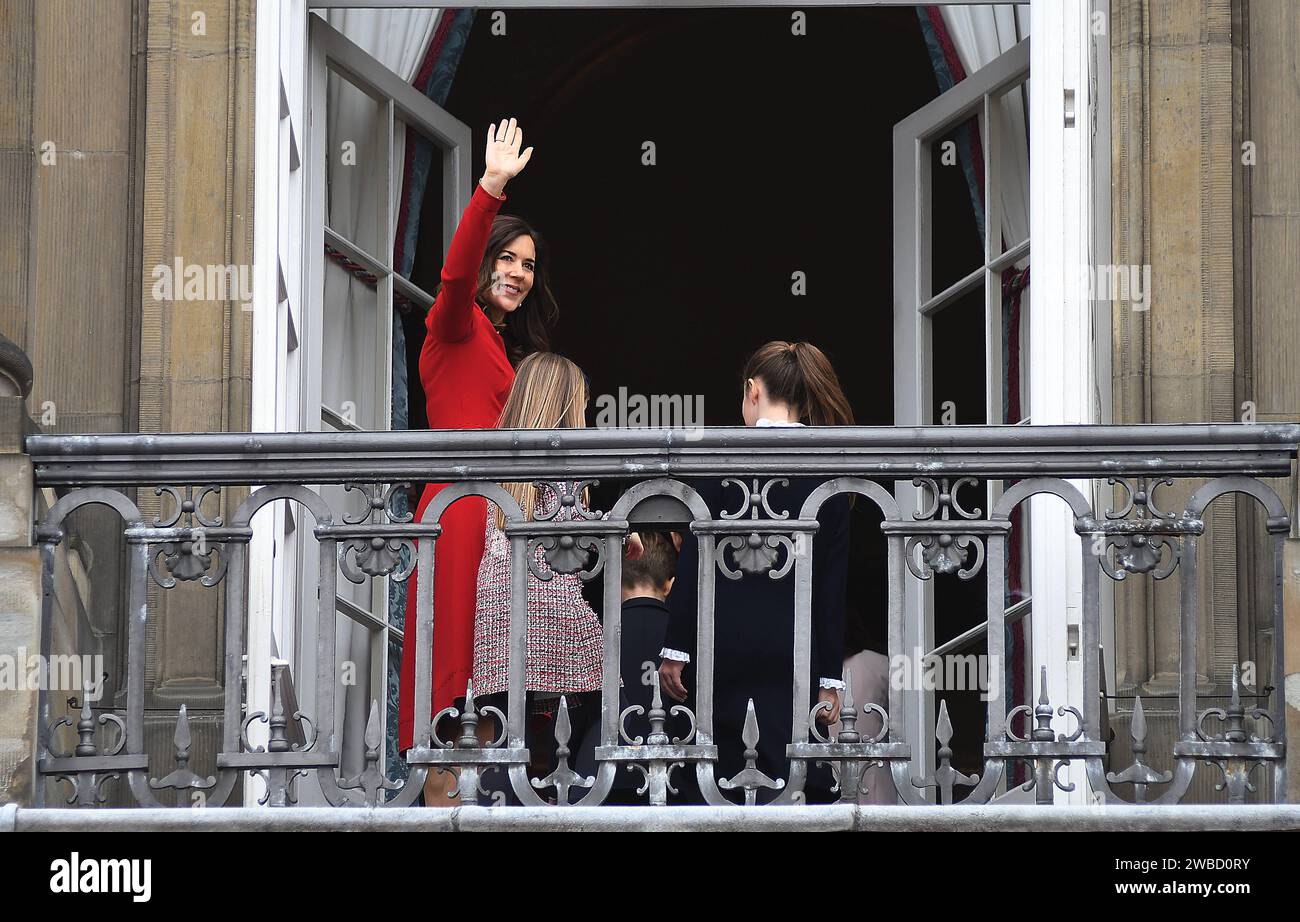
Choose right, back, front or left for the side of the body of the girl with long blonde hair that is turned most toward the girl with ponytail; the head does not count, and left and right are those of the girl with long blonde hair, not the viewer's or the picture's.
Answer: right

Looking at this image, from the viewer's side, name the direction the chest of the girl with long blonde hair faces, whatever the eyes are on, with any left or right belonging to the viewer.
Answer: facing away from the viewer and to the right of the viewer

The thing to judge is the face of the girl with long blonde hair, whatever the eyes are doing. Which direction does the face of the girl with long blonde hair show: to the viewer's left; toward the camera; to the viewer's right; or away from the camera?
away from the camera

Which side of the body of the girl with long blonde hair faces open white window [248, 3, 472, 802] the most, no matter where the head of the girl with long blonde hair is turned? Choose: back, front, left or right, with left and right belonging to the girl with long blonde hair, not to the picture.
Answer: left
